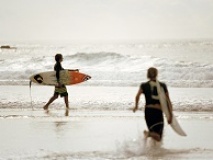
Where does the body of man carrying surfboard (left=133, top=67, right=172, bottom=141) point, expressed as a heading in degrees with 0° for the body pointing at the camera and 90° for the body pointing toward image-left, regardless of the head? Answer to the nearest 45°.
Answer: approximately 180°
